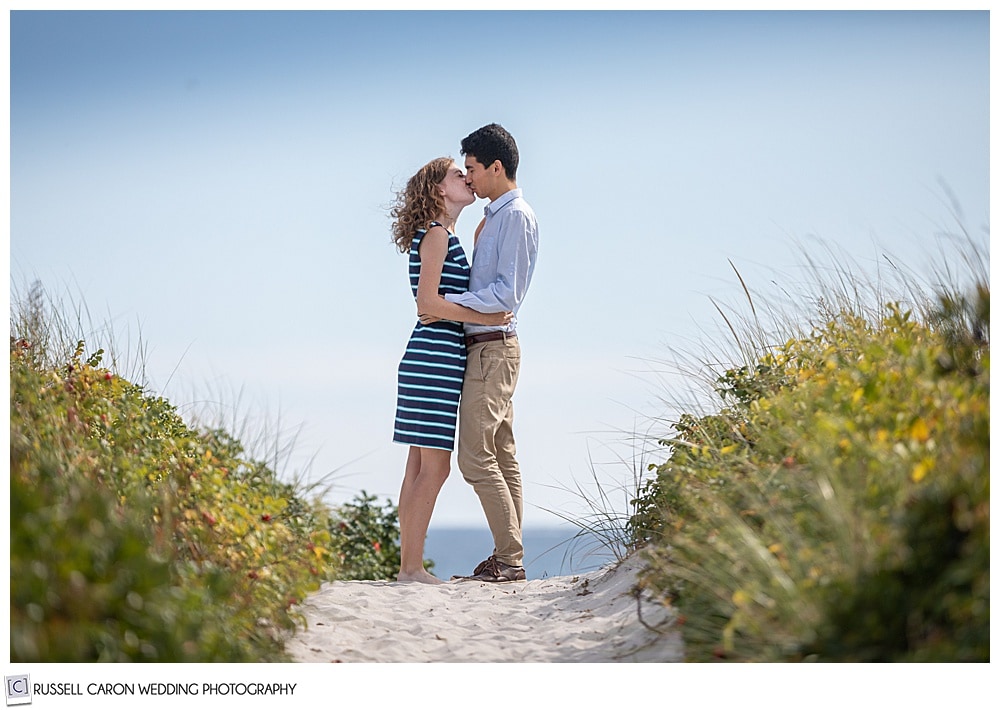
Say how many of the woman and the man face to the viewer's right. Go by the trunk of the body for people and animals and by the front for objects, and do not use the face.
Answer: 1

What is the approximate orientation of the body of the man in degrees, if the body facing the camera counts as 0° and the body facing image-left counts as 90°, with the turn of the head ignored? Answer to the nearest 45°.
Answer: approximately 90°

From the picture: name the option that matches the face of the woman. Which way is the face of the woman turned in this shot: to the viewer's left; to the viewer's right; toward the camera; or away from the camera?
to the viewer's right

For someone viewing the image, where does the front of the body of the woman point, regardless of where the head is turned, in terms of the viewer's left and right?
facing to the right of the viewer

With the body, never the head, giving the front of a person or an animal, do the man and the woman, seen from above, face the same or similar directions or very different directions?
very different directions

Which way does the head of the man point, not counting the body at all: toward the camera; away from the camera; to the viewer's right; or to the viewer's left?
to the viewer's left
